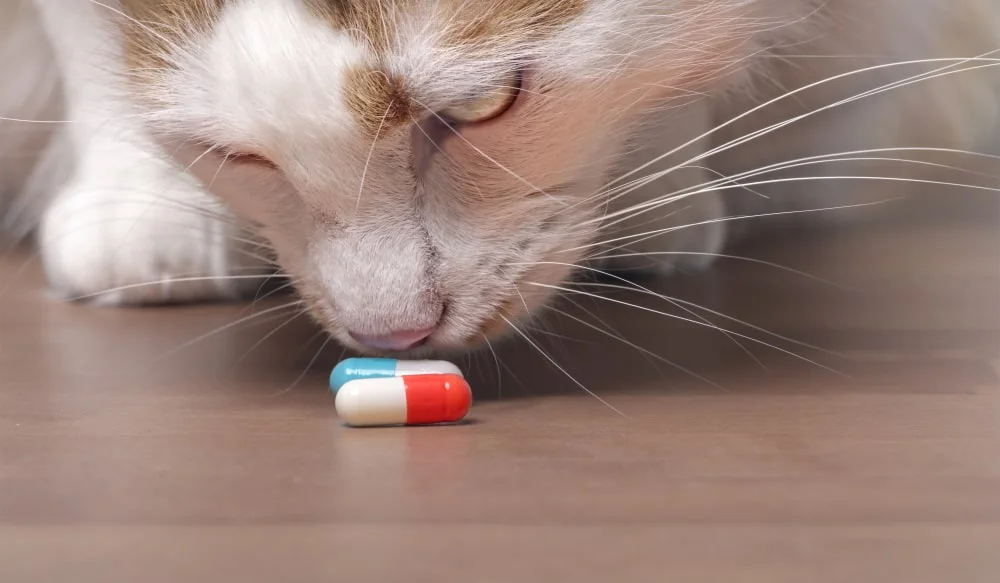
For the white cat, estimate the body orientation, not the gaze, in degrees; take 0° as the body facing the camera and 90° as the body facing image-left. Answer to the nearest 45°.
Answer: approximately 0°
